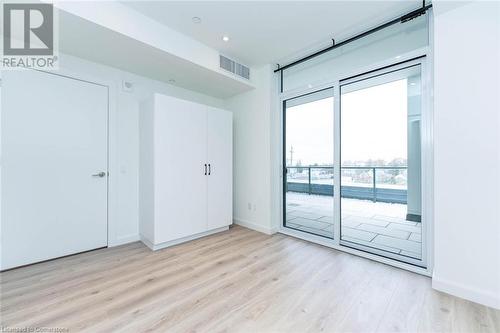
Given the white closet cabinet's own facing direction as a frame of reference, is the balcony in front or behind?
in front

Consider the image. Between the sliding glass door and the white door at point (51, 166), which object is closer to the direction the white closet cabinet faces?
the sliding glass door

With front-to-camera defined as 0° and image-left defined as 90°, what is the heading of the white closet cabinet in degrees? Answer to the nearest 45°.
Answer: approximately 315°

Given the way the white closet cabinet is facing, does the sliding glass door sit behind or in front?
in front

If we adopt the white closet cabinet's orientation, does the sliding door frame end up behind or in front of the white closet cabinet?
in front
